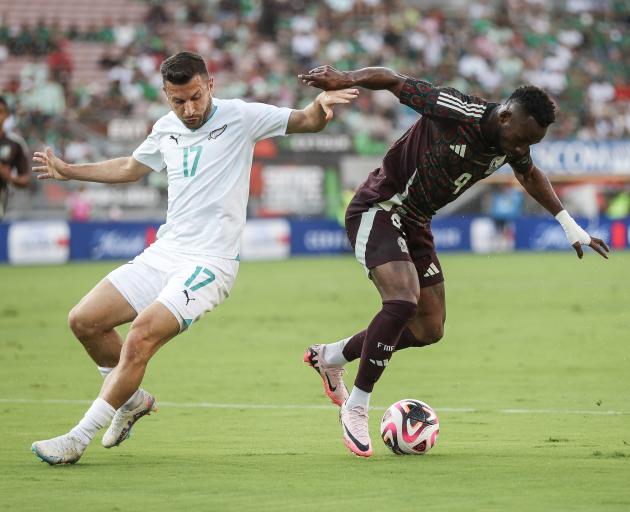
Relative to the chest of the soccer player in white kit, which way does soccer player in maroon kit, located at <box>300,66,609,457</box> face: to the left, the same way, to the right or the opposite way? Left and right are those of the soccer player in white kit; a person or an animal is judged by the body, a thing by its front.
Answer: to the left

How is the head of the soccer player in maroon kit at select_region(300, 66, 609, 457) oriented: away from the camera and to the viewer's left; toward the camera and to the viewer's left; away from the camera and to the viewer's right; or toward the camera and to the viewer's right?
toward the camera and to the viewer's right

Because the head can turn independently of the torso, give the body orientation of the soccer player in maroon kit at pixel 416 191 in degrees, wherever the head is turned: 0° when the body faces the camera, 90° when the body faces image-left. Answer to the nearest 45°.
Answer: approximately 315°

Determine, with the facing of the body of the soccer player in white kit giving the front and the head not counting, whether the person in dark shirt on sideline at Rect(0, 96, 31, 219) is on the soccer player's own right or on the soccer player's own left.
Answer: on the soccer player's own right

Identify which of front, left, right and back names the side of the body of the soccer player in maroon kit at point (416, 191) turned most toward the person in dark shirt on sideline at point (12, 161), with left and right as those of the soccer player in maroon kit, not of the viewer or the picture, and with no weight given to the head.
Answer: back
